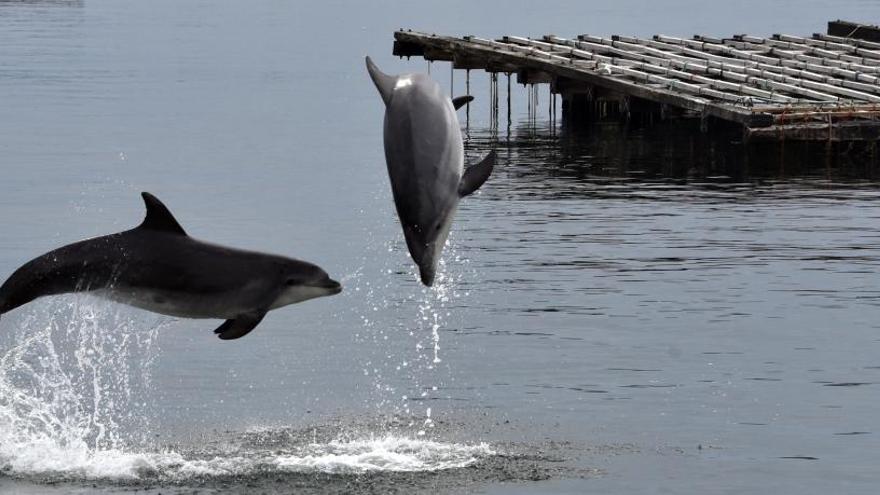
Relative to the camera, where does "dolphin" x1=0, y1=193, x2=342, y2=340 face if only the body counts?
to the viewer's right

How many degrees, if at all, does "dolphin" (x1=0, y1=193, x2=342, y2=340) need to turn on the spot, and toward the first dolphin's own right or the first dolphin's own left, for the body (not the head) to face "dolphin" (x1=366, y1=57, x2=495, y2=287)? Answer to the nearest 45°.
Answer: approximately 45° to the first dolphin's own right

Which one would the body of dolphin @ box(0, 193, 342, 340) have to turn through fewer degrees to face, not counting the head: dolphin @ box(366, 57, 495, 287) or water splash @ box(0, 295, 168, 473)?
the dolphin
